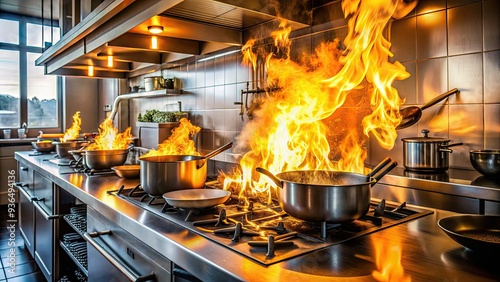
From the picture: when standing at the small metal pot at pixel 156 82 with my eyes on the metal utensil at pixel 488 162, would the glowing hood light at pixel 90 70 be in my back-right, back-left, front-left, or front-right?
back-right

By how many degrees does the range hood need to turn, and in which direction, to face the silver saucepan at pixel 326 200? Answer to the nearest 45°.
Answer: approximately 45° to its left

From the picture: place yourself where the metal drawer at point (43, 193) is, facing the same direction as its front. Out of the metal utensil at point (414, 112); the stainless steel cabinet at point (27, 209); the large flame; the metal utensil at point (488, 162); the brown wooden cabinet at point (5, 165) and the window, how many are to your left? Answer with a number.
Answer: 3

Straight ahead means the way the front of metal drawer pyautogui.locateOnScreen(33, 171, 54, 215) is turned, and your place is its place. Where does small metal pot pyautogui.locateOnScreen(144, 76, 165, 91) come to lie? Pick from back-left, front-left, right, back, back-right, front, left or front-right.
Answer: back

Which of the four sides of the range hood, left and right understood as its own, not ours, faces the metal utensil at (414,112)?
left

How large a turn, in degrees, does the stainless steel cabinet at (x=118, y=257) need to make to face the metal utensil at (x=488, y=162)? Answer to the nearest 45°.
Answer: approximately 135° to its left

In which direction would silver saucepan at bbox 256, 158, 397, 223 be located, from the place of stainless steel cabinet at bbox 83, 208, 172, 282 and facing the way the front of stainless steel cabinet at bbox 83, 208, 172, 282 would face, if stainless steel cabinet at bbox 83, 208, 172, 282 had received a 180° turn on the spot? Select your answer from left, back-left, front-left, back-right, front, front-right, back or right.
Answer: right

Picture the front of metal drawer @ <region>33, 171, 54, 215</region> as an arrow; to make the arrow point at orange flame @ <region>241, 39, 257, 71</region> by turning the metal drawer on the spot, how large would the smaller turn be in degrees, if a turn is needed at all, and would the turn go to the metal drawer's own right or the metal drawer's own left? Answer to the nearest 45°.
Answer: approximately 135° to the metal drawer's own left
